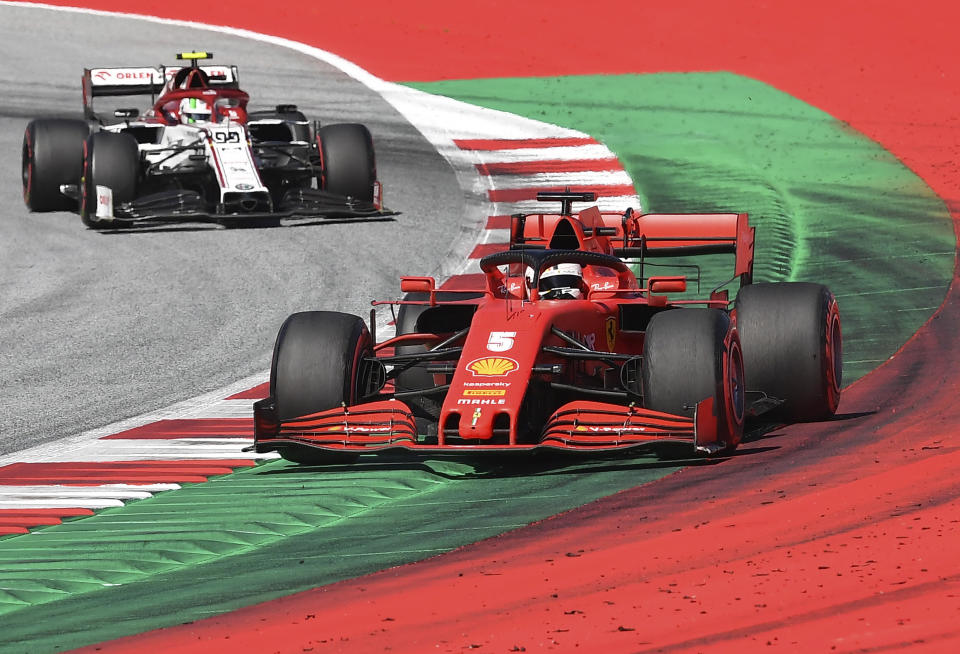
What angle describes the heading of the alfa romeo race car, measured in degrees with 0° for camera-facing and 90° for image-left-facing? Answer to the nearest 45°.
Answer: approximately 0°

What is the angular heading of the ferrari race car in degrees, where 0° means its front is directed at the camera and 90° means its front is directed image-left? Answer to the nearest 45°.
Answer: approximately 0°

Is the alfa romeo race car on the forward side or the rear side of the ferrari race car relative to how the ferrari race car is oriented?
on the rear side

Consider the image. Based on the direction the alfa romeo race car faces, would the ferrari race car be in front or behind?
in front

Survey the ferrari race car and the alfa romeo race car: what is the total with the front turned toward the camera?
2
